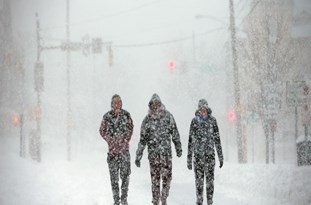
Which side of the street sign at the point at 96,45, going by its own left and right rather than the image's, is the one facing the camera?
front

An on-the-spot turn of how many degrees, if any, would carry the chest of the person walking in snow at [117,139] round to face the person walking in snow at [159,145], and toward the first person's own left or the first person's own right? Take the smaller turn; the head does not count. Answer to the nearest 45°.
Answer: approximately 90° to the first person's own left

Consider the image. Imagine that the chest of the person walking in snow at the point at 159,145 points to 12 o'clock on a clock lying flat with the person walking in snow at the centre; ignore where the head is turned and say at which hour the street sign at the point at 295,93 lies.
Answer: The street sign is roughly at 7 o'clock from the person walking in snow.

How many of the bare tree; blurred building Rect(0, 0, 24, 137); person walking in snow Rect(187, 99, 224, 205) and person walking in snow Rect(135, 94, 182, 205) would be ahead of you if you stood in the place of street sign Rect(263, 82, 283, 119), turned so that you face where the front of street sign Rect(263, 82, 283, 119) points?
2

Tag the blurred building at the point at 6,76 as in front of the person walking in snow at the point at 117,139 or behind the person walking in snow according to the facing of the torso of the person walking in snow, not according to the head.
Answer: behind

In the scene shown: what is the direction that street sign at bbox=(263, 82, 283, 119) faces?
toward the camera

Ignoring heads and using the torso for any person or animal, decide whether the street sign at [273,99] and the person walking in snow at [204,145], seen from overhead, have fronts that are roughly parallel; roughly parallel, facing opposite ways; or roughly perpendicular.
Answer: roughly parallel

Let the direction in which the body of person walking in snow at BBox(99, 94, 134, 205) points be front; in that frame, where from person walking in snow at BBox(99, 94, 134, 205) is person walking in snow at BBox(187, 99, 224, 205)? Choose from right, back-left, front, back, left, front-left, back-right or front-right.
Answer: left

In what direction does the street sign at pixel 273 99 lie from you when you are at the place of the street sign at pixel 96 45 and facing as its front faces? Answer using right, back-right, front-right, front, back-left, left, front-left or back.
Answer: front-left

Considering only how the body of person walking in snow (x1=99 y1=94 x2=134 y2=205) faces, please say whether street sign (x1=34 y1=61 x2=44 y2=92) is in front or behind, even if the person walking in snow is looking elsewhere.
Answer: behind

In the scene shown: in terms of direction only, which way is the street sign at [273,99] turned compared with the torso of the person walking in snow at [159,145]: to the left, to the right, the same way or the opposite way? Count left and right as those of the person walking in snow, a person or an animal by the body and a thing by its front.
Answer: the same way

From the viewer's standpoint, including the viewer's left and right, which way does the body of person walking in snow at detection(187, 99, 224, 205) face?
facing the viewer

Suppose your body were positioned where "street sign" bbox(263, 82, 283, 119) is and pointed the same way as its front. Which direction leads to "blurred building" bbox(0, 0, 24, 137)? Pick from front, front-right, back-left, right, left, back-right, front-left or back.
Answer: back-right

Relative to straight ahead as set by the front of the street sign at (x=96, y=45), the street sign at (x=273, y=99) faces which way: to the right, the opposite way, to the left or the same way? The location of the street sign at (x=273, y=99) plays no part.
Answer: the same way

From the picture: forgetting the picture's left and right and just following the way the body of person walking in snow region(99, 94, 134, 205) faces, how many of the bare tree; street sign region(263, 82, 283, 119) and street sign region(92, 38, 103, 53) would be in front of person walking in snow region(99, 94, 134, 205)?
0

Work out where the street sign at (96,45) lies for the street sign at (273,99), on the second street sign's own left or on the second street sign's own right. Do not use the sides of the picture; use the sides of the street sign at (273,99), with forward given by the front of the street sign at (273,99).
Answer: on the second street sign's own right
